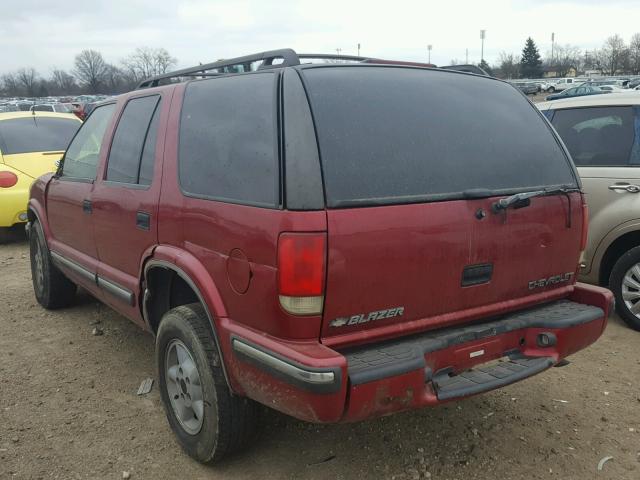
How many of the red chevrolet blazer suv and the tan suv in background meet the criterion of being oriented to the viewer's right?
1

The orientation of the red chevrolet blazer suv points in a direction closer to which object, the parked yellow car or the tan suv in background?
the parked yellow car

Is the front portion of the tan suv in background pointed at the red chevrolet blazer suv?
no

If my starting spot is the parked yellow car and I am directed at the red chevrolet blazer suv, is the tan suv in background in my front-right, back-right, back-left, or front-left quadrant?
front-left

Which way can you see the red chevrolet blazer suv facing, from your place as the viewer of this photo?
facing away from the viewer and to the left of the viewer

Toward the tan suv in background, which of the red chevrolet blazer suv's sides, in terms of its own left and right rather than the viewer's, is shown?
right
